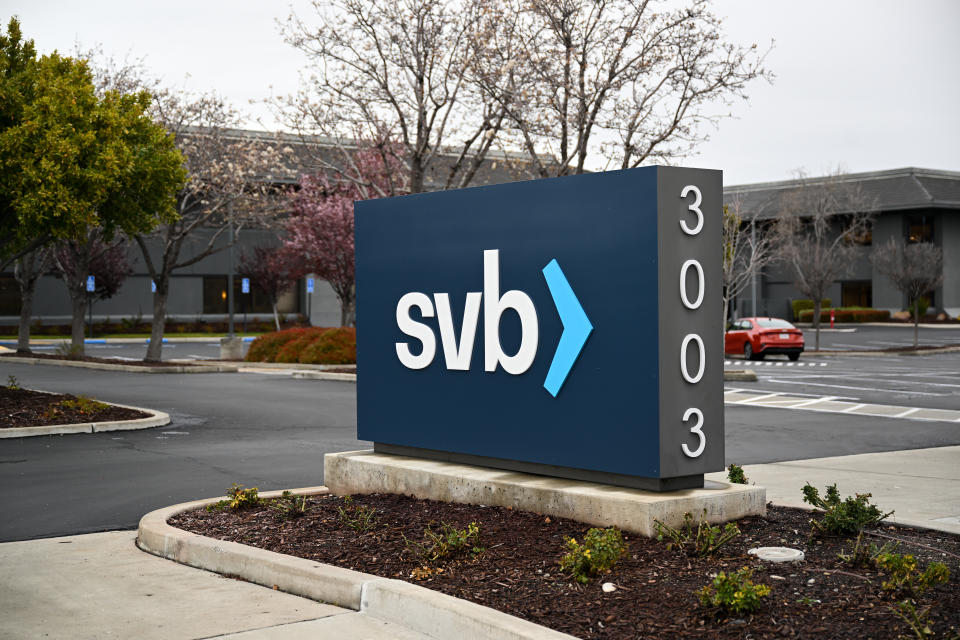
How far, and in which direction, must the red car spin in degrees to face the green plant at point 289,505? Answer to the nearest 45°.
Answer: approximately 135° to its left

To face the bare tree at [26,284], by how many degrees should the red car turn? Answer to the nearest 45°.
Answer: approximately 45° to its left

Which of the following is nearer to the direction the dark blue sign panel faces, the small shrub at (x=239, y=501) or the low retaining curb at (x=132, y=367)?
the small shrub

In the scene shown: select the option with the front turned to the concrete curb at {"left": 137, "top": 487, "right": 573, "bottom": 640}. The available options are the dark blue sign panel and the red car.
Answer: the dark blue sign panel

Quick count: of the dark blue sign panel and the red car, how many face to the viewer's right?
0

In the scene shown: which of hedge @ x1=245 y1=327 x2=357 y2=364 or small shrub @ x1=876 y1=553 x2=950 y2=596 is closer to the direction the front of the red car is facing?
the hedge

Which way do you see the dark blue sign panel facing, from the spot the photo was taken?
facing the viewer and to the left of the viewer

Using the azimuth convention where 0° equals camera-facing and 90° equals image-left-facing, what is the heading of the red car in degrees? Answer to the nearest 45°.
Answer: approximately 135°

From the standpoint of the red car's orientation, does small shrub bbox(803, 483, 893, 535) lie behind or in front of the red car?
behind

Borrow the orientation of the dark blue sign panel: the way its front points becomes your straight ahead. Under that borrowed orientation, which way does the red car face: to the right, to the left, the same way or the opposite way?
to the right

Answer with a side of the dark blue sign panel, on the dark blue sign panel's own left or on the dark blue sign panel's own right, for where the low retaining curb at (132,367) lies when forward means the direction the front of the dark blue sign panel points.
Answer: on the dark blue sign panel's own right
